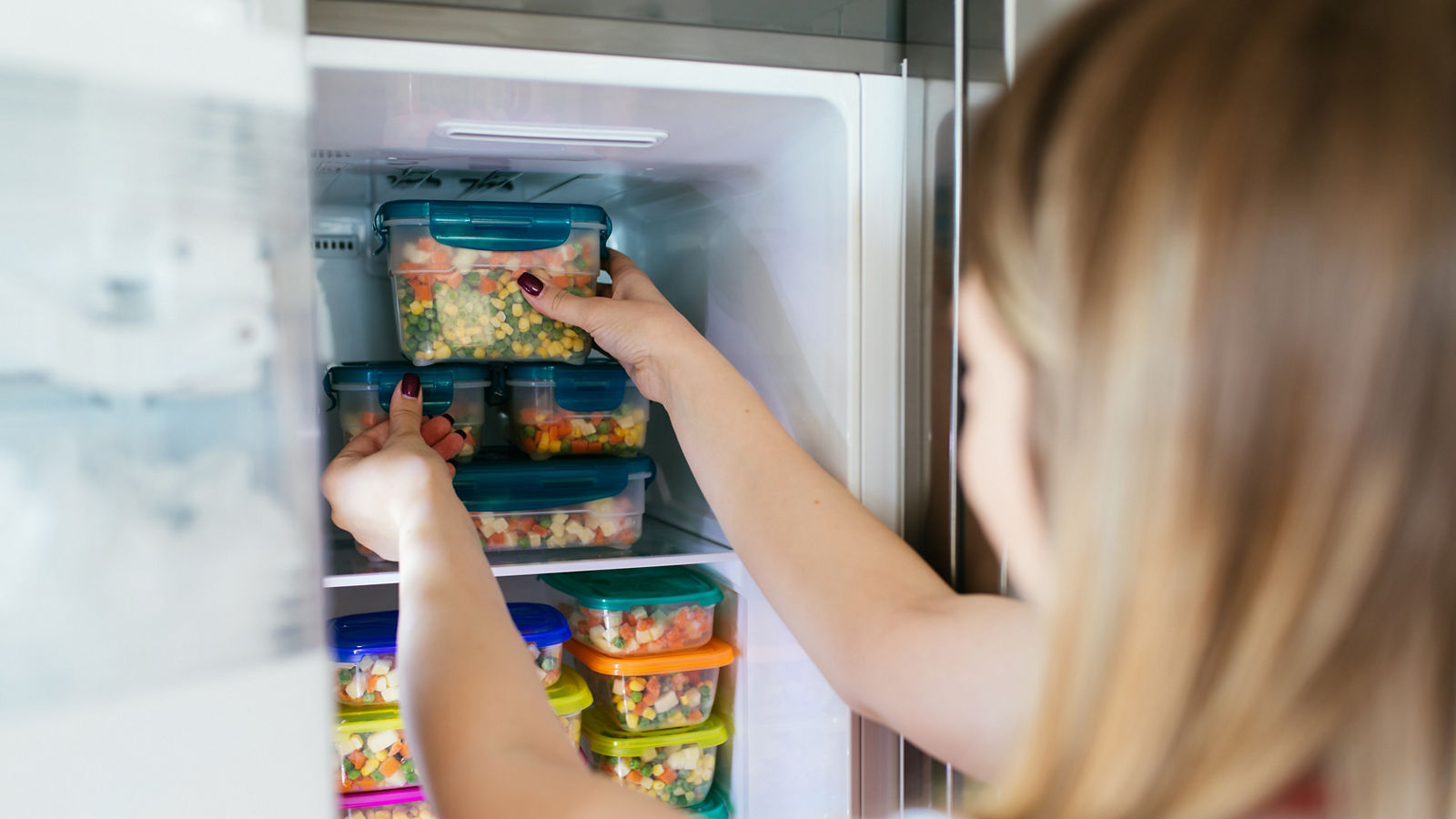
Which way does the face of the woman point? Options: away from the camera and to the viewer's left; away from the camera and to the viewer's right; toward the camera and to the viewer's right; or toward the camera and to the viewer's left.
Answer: away from the camera and to the viewer's left

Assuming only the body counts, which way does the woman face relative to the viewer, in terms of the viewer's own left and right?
facing away from the viewer and to the left of the viewer

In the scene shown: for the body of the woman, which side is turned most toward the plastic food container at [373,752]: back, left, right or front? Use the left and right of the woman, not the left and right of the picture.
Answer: front

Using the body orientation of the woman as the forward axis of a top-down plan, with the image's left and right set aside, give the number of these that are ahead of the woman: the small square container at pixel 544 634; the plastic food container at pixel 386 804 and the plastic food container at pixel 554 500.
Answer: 3

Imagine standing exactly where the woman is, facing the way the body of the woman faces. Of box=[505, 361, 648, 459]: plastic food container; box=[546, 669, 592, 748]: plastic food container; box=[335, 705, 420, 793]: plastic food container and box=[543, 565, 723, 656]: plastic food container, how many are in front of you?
4

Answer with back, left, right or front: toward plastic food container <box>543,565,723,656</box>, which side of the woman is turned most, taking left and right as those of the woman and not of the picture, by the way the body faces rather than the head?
front

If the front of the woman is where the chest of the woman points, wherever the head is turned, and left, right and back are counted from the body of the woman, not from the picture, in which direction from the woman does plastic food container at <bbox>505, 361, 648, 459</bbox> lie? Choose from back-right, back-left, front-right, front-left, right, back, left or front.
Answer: front

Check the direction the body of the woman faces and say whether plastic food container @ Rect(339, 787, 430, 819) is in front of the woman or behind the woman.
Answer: in front

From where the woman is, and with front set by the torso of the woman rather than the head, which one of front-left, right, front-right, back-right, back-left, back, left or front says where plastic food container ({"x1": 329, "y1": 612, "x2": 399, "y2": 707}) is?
front

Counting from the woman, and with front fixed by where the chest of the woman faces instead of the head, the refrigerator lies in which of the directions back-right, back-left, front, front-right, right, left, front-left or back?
front-left

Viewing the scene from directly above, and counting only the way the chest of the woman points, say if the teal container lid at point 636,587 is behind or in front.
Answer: in front

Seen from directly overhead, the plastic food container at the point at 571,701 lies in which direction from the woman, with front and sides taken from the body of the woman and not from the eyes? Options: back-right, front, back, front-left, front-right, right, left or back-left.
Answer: front
